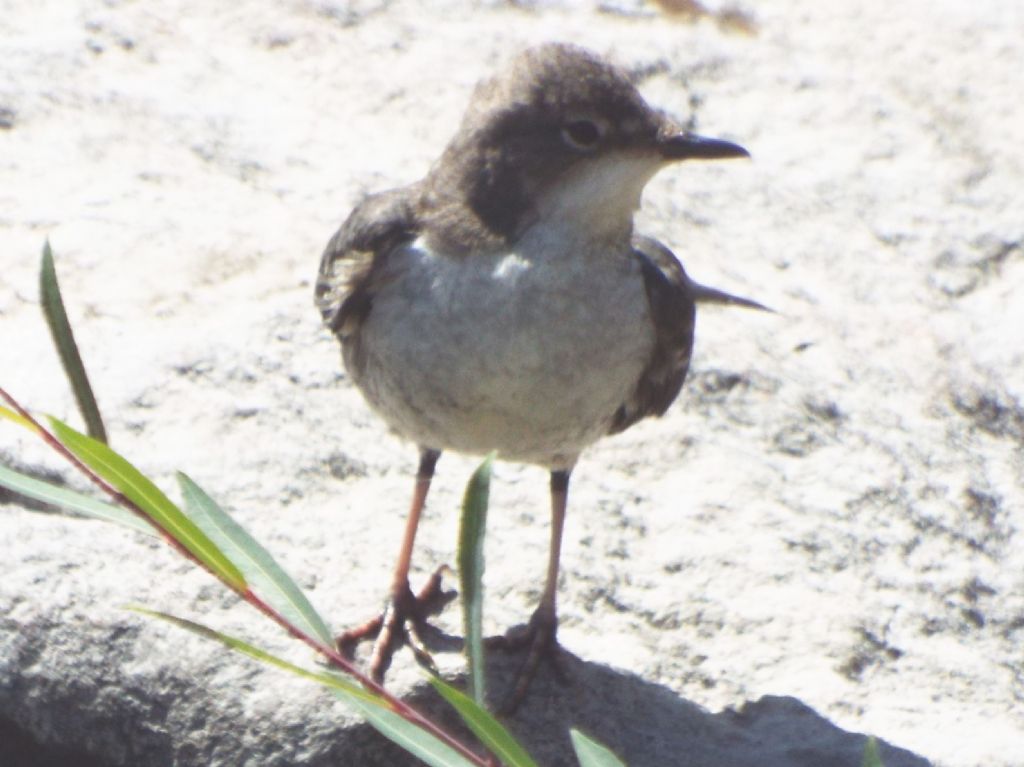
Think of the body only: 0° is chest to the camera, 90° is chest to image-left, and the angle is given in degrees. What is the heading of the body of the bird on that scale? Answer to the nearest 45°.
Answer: approximately 0°
